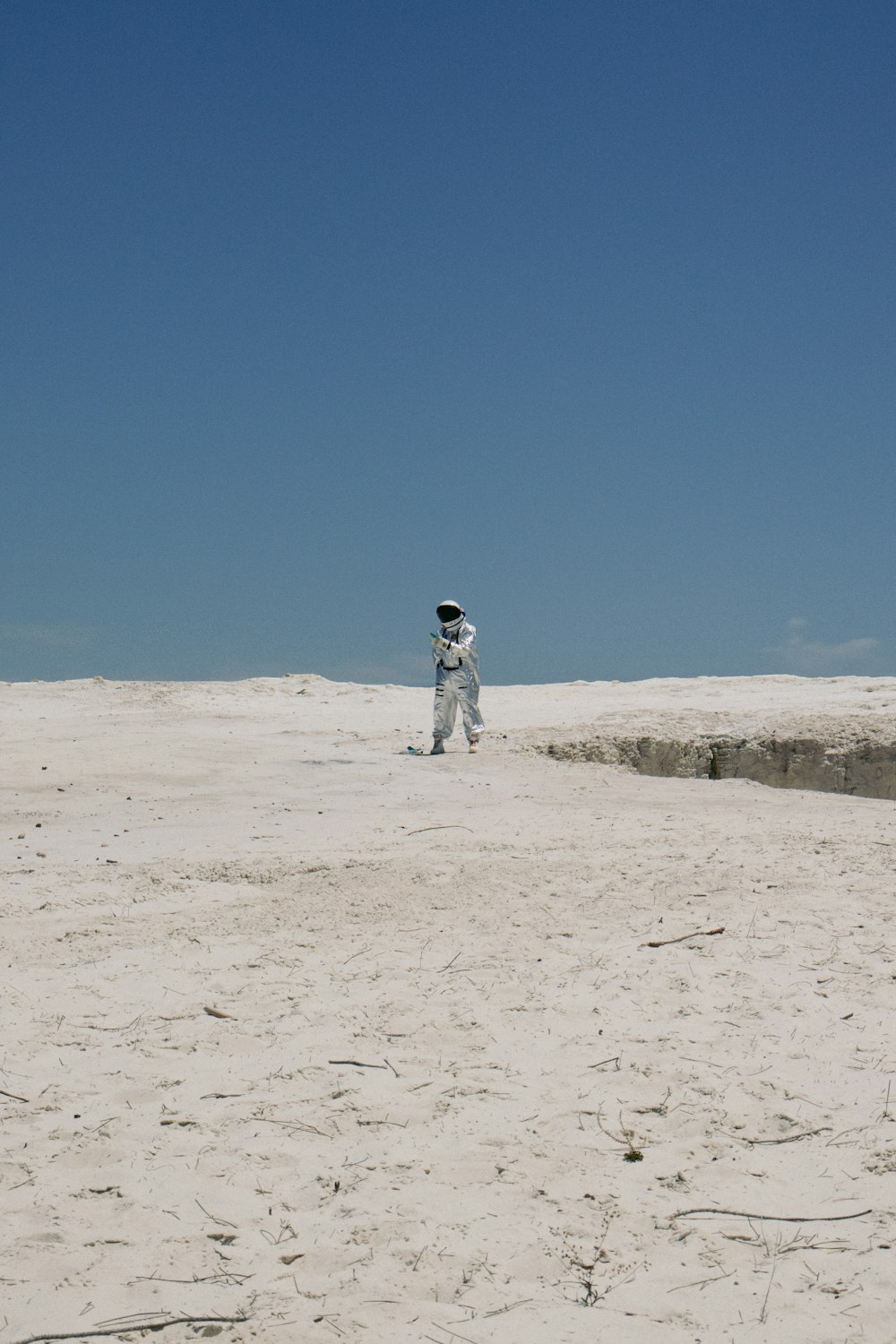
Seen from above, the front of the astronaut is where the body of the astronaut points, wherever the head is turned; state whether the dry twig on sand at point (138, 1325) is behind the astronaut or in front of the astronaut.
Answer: in front

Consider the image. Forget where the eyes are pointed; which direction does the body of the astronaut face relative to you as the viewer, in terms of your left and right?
facing the viewer and to the left of the viewer

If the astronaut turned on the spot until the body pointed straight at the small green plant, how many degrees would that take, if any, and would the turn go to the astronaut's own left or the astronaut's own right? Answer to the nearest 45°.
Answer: approximately 45° to the astronaut's own left

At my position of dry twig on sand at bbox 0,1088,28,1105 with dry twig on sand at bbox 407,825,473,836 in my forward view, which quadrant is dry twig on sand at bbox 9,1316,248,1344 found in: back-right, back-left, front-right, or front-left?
back-right

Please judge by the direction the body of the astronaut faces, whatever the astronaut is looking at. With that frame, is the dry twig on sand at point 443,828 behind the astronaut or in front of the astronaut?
in front

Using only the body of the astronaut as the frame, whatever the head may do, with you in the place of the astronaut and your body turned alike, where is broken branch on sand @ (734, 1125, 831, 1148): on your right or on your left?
on your left
